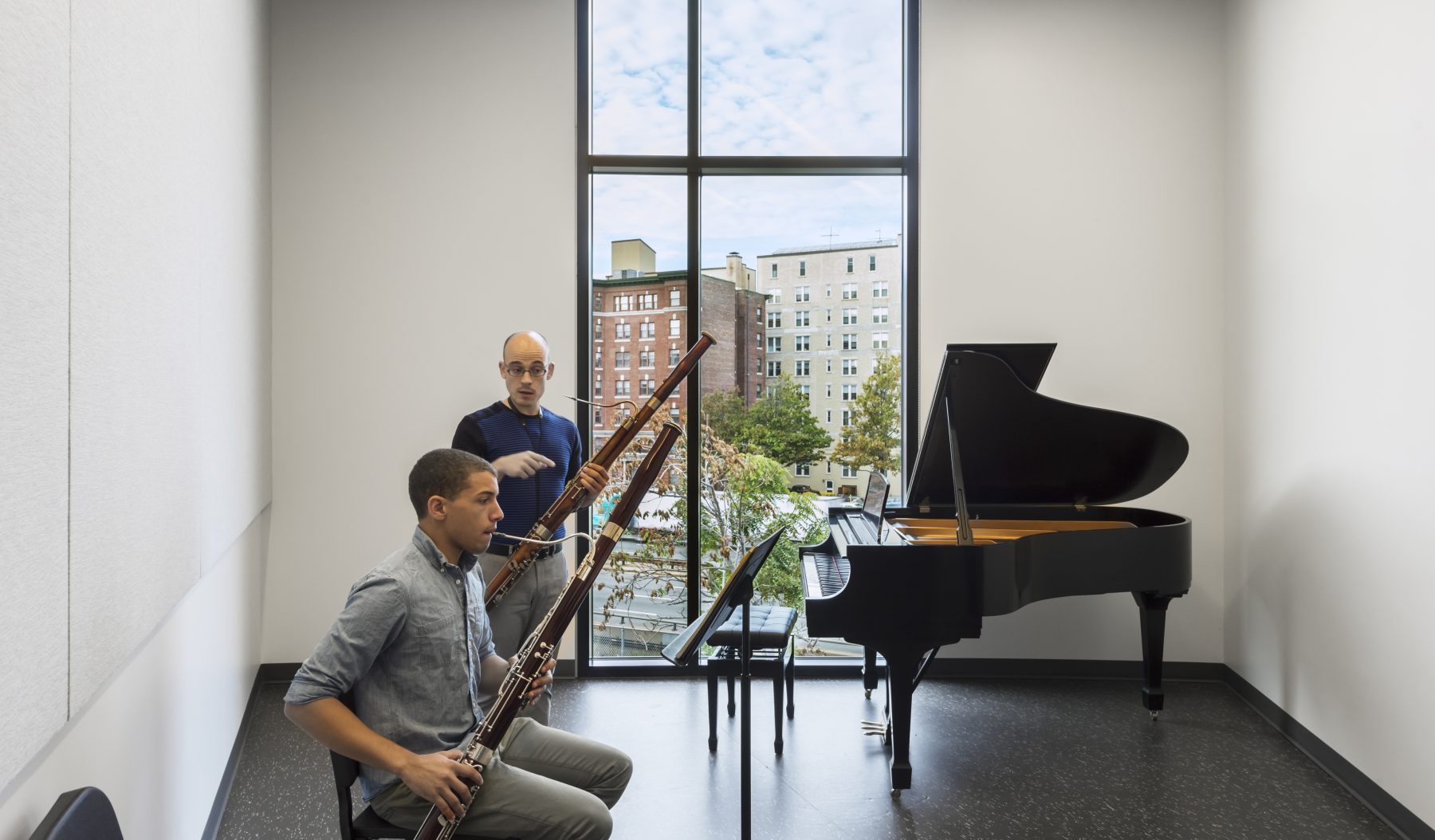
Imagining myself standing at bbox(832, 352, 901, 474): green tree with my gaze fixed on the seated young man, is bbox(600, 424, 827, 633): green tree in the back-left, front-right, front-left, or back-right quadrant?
front-right

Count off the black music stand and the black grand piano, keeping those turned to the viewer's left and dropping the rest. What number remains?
2

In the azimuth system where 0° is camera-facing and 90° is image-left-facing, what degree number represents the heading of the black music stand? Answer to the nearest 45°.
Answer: approximately 90°

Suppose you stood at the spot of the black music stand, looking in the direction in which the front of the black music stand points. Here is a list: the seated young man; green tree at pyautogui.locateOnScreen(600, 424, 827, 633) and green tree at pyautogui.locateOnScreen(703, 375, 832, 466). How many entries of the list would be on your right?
2

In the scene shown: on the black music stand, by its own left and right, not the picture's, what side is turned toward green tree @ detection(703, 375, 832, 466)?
right

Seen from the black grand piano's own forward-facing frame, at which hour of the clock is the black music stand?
The black music stand is roughly at 10 o'clock from the black grand piano.

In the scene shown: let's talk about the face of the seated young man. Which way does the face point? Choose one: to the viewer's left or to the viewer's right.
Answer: to the viewer's right

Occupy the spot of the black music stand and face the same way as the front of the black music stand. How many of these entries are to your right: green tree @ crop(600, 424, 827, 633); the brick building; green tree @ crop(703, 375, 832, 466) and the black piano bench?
4

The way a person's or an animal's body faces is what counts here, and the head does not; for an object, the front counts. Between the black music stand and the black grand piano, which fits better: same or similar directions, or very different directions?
same or similar directions

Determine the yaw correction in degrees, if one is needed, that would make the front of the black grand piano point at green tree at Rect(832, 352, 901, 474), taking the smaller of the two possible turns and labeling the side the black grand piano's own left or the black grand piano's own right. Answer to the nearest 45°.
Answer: approximately 45° to the black grand piano's own right

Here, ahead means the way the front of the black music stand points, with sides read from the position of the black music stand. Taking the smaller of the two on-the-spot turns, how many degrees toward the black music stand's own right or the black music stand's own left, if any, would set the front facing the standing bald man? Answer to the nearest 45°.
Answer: approximately 45° to the black music stand's own right

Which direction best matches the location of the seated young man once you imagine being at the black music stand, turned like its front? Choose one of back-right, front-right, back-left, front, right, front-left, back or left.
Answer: front-left

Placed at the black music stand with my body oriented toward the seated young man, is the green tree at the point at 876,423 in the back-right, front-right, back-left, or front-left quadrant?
back-right

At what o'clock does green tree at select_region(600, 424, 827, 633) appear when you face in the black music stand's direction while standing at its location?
The green tree is roughly at 3 o'clock from the black music stand.

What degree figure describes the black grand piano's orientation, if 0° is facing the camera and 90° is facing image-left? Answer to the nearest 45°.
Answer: approximately 90°
